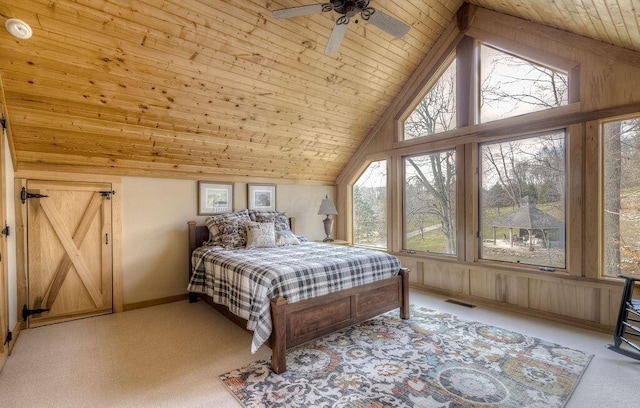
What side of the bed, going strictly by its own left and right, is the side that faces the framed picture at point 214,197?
back

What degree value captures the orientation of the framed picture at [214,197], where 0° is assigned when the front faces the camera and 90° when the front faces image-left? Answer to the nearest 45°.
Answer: approximately 315°

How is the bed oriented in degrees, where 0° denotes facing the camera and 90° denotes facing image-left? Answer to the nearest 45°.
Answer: approximately 315°

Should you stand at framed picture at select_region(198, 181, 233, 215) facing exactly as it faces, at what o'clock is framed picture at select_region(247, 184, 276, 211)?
framed picture at select_region(247, 184, 276, 211) is roughly at 10 o'clock from framed picture at select_region(198, 181, 233, 215).

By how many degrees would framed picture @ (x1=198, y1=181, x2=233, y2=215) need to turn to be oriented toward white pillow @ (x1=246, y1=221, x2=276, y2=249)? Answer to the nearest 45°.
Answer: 0° — it already faces it
